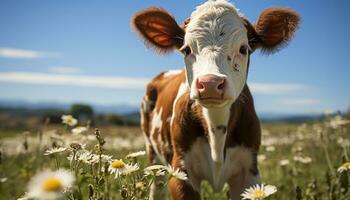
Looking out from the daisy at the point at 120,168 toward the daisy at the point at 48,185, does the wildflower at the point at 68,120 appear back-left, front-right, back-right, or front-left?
back-right

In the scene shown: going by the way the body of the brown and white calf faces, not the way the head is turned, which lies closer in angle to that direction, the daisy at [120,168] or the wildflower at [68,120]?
the daisy

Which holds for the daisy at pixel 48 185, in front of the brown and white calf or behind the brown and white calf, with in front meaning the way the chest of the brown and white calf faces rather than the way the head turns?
in front

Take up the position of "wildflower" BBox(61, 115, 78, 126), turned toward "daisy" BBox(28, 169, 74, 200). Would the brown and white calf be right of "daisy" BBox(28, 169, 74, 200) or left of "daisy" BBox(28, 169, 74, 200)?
left

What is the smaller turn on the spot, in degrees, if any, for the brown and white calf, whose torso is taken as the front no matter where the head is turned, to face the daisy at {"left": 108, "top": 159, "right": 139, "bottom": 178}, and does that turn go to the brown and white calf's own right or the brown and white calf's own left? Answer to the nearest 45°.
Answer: approximately 45° to the brown and white calf's own right

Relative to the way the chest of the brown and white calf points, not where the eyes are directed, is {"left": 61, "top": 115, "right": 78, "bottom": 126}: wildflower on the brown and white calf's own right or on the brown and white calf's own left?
on the brown and white calf's own right

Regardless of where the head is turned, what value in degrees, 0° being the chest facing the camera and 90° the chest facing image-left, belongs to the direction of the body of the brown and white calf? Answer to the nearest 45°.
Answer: approximately 0°
